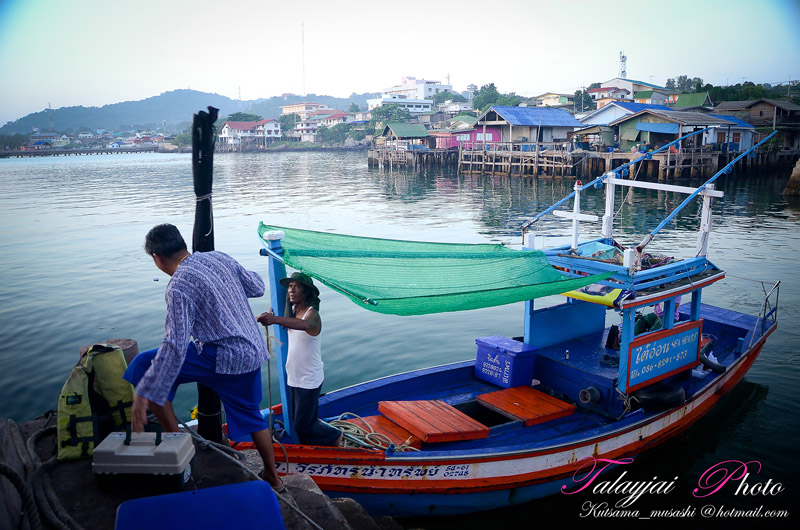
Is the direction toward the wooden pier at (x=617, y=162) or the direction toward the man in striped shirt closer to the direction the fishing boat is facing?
the man in striped shirt

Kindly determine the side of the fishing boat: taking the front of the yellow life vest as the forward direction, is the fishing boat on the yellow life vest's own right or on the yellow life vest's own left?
on the yellow life vest's own left

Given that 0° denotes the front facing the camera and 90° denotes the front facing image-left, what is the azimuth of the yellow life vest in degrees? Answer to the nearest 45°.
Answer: approximately 315°

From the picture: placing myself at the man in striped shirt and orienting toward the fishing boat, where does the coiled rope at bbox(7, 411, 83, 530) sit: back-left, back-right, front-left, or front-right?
back-left

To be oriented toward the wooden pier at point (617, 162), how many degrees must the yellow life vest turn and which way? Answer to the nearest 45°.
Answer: approximately 90° to its left

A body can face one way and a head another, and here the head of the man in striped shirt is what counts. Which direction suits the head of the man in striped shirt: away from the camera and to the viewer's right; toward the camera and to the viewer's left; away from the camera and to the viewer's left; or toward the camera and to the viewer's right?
away from the camera and to the viewer's left
